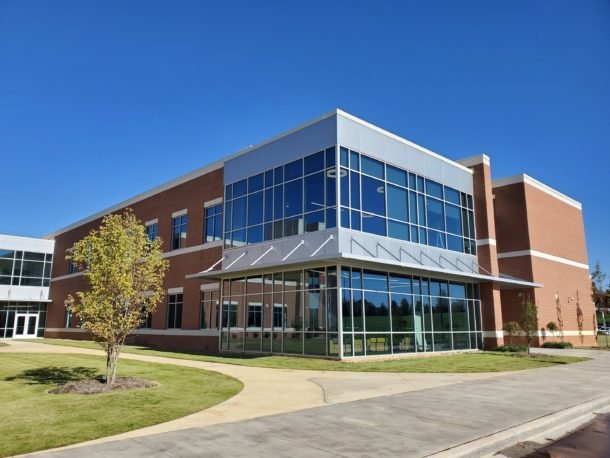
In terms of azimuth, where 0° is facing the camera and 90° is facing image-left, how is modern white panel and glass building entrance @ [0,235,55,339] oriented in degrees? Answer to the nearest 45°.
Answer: approximately 0°

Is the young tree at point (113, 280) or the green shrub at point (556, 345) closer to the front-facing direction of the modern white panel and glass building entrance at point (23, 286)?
the young tree

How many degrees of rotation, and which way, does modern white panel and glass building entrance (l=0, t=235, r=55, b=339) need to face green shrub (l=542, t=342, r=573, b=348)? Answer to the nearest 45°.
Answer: approximately 45° to its left
